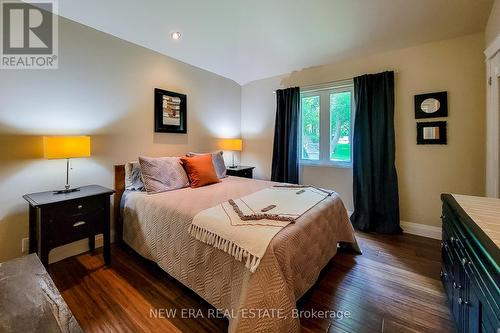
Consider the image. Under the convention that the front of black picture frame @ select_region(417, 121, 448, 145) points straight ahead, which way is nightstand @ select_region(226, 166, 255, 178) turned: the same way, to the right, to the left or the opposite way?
to the left

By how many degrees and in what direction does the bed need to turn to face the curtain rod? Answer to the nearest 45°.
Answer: approximately 90° to its left

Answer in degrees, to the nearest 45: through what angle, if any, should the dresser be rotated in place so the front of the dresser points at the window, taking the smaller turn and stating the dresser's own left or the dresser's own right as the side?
approximately 45° to the dresser's own right

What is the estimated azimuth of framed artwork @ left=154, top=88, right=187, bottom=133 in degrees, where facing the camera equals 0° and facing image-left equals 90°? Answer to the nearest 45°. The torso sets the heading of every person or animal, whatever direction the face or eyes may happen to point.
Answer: approximately 315°

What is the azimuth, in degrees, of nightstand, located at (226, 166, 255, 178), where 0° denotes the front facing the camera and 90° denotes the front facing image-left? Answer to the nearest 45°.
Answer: approximately 315°

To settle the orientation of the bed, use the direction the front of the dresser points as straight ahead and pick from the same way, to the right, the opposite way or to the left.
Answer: the opposite way

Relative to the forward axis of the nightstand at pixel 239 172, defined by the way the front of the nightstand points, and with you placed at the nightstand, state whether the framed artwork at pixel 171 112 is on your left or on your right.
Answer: on your right

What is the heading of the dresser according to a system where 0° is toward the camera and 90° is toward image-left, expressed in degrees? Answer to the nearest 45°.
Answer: approximately 90°

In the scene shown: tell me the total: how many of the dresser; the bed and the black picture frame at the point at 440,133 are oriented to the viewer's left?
1

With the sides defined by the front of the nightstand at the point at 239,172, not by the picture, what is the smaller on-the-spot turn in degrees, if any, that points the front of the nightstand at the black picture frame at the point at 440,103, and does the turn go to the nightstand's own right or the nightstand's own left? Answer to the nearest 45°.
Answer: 0° — it already faces it

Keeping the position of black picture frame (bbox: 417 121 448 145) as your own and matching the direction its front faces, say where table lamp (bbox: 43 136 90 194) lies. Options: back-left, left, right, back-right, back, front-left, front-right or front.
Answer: front-right

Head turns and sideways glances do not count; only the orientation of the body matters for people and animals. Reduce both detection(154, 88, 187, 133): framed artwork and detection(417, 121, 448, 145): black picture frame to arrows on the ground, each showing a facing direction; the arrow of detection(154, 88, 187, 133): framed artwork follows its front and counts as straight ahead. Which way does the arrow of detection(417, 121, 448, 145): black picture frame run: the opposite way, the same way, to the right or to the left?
to the right

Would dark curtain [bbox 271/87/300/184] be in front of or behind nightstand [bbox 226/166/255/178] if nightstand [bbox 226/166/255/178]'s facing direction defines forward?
in front

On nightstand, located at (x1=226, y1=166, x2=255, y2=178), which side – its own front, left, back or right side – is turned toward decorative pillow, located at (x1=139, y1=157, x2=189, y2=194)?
right
